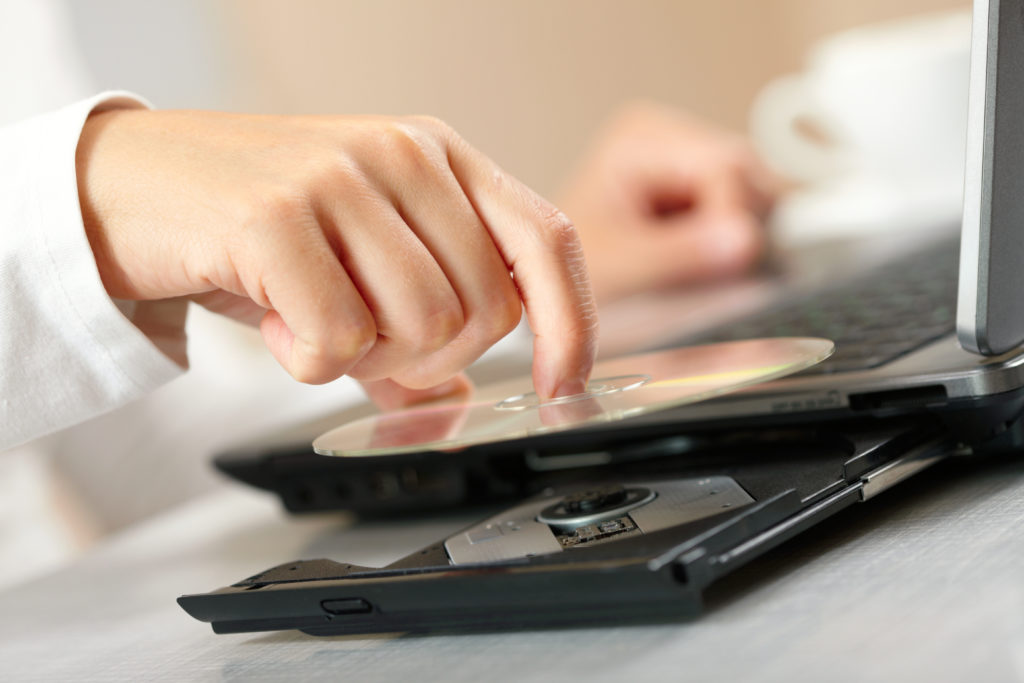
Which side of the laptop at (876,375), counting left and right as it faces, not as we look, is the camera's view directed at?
left

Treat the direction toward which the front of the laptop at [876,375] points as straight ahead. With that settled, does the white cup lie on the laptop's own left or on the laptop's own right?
on the laptop's own right
